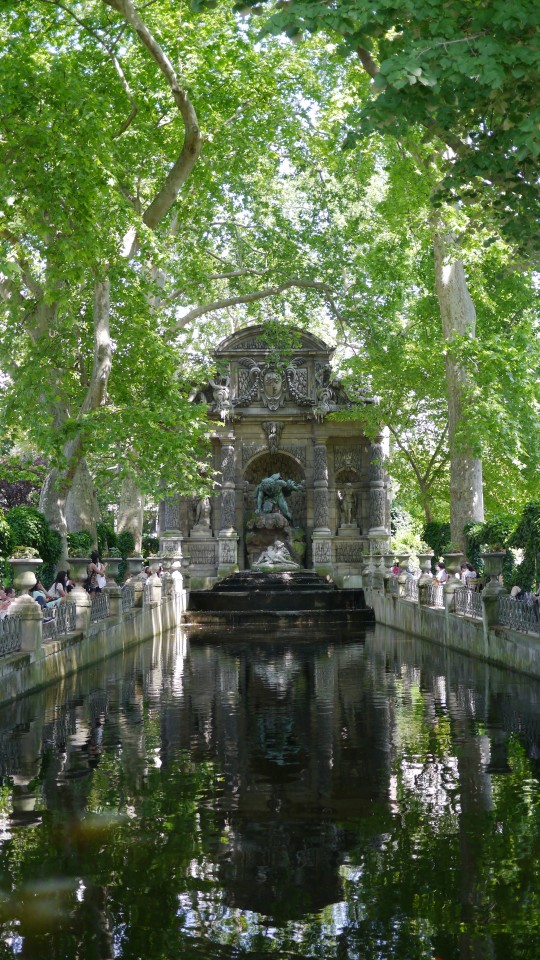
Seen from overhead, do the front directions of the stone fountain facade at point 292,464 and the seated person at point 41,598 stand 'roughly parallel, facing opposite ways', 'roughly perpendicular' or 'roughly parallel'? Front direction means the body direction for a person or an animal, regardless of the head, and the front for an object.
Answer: roughly perpendicular

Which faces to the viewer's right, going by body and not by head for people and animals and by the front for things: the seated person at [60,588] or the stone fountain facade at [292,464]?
the seated person

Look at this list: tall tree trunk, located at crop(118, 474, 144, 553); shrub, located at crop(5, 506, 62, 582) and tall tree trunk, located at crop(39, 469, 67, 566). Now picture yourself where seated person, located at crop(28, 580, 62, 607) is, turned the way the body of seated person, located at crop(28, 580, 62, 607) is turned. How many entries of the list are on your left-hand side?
3

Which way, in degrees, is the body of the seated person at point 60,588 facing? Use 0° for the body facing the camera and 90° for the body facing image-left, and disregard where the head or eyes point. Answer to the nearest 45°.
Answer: approximately 270°

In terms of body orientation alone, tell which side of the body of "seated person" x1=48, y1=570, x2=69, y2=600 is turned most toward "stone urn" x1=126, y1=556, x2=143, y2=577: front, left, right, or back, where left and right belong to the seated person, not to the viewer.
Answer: left

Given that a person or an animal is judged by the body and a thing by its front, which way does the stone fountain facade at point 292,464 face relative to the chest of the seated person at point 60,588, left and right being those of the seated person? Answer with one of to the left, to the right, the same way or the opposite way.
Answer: to the right

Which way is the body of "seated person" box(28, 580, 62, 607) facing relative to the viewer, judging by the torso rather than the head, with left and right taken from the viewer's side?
facing to the right of the viewer
